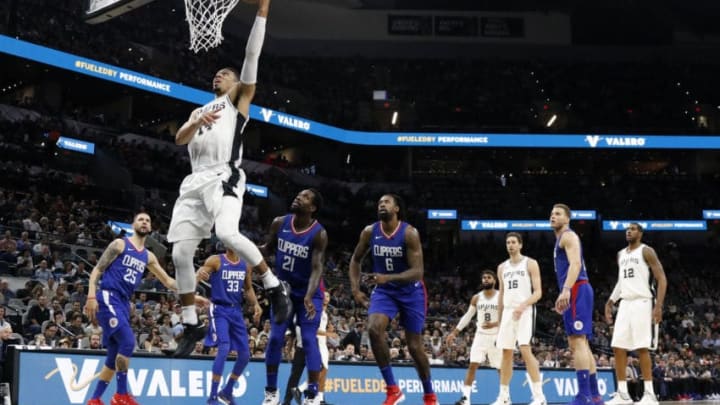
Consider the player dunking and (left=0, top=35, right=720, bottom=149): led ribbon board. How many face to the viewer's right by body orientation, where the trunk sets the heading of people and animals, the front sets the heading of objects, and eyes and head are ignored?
0

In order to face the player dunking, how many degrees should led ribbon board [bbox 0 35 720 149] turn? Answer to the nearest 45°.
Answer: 0° — it already faces them

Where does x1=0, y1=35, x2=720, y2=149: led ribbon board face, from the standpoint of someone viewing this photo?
facing the viewer
